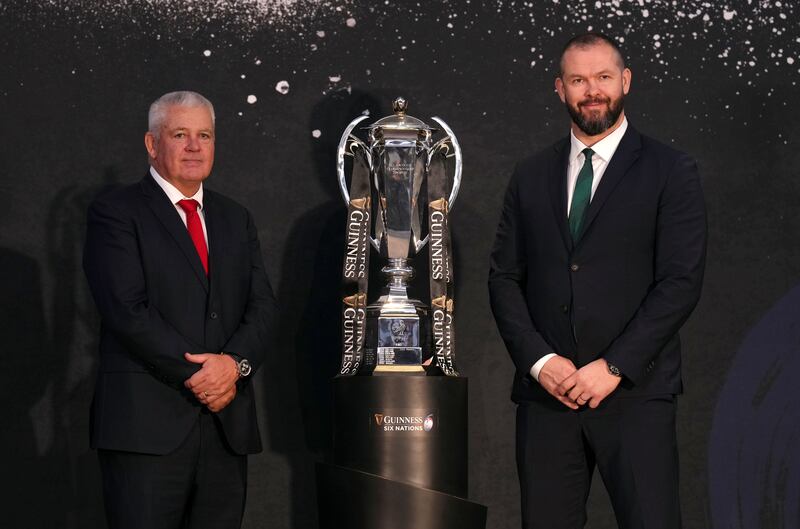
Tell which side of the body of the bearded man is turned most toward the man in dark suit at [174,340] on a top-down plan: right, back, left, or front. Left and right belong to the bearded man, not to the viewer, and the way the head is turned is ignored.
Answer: right

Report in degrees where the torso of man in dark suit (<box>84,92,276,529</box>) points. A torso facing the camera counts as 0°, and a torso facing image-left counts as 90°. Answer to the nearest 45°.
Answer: approximately 315°

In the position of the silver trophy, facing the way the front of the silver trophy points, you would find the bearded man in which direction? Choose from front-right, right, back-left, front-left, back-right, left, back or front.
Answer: front-left

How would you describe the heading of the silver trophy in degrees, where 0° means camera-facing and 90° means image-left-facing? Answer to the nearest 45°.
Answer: approximately 0°

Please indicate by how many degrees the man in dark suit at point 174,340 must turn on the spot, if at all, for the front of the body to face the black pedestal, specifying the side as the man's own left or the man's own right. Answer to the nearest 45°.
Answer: approximately 45° to the man's own left

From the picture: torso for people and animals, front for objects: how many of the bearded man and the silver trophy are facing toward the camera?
2

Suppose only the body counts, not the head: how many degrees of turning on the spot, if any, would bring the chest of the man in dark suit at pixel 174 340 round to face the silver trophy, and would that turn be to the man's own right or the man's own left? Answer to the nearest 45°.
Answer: approximately 45° to the man's own left
